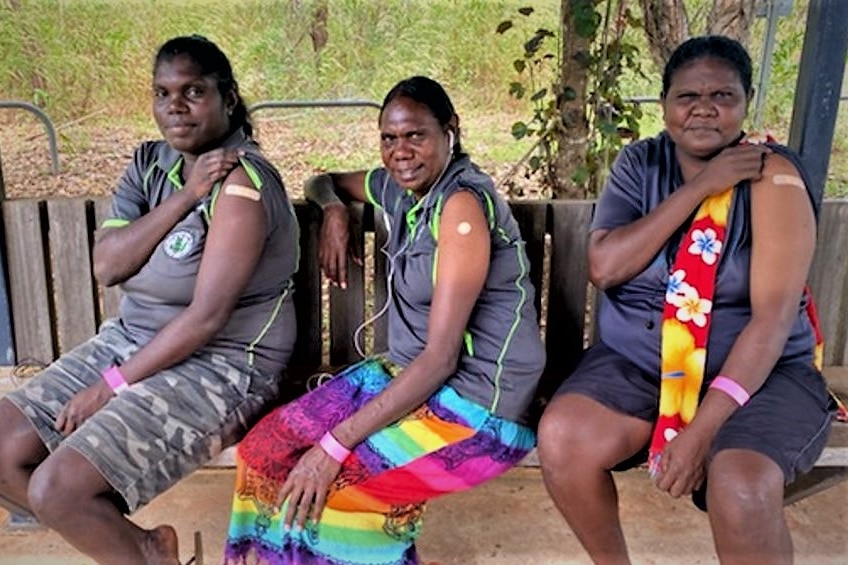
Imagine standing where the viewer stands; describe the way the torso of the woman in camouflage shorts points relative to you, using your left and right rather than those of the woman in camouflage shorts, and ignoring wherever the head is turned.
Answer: facing the viewer and to the left of the viewer

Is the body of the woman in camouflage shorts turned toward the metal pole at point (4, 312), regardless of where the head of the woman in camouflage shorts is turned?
no

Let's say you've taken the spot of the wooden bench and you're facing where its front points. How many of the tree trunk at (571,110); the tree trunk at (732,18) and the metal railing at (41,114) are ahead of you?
0

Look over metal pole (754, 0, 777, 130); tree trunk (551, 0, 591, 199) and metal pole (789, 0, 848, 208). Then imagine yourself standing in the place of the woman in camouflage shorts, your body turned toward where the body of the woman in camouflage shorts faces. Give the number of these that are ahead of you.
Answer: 0

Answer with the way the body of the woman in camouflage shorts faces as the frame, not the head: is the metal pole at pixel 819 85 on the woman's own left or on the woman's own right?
on the woman's own left

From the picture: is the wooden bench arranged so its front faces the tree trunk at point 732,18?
no

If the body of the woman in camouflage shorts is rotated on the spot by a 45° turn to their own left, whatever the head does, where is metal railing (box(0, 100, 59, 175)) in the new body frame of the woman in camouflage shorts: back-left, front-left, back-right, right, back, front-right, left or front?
back

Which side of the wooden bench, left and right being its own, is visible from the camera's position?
front

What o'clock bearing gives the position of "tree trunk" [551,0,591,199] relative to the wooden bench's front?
The tree trunk is roughly at 7 o'clock from the wooden bench.

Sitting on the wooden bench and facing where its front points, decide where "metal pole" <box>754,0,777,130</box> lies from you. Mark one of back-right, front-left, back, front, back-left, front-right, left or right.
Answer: back-left

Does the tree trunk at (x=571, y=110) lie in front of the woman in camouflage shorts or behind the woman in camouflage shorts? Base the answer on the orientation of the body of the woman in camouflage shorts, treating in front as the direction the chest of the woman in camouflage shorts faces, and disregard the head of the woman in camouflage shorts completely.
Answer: behind

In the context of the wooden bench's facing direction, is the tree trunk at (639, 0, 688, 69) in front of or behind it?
behind

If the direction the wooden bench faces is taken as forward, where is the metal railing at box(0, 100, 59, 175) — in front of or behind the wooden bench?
behind
